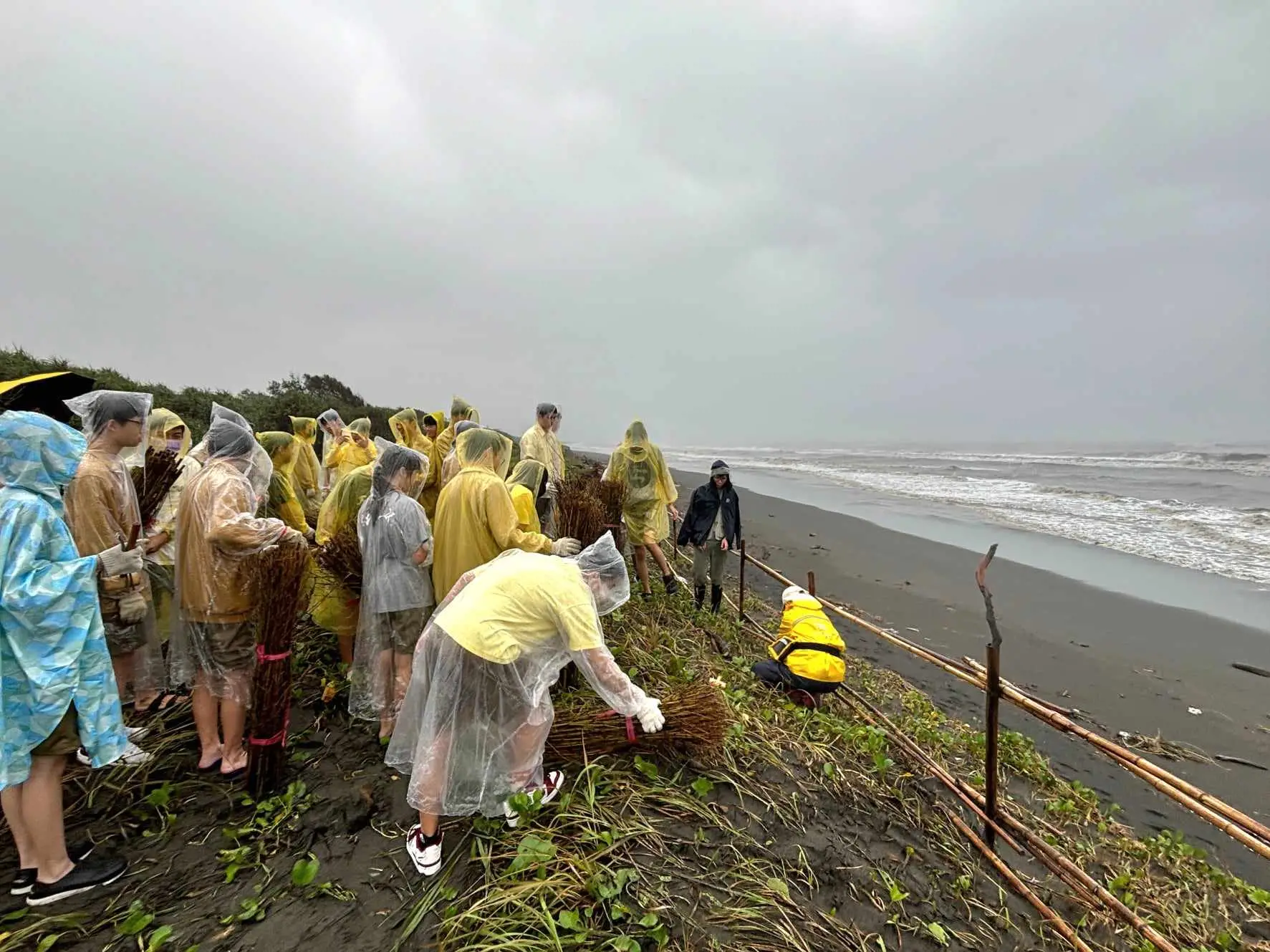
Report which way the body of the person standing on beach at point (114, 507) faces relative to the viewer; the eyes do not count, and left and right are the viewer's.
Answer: facing to the right of the viewer

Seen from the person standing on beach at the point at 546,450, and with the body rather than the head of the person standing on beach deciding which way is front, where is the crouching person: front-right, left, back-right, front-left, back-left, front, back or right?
front

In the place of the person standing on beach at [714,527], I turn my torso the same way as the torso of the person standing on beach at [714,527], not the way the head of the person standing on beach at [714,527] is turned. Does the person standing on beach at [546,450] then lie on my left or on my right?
on my right

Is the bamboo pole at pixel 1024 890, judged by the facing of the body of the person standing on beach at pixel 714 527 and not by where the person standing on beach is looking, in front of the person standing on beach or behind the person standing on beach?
in front

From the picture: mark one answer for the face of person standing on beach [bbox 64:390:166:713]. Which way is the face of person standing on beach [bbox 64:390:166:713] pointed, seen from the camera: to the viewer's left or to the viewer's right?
to the viewer's right

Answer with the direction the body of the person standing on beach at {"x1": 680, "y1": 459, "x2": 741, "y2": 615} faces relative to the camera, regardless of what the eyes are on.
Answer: toward the camera

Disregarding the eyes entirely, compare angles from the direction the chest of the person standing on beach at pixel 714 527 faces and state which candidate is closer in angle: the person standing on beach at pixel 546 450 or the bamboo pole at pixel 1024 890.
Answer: the bamboo pole

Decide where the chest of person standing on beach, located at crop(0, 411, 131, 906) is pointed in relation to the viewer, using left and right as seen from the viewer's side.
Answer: facing to the right of the viewer

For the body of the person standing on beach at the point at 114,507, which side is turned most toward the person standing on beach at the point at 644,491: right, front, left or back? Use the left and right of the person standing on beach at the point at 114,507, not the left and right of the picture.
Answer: front

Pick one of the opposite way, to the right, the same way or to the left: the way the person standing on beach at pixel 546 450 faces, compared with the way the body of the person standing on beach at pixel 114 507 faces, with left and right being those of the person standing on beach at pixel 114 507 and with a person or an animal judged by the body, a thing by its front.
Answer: to the right

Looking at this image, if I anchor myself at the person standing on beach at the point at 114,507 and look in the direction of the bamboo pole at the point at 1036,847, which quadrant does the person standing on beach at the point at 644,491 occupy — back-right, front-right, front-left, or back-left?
front-left

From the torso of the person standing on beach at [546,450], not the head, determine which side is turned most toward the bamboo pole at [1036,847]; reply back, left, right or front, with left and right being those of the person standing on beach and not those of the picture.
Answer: front

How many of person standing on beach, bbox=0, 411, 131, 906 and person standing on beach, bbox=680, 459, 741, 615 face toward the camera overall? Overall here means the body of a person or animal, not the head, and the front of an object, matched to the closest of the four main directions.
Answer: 1
